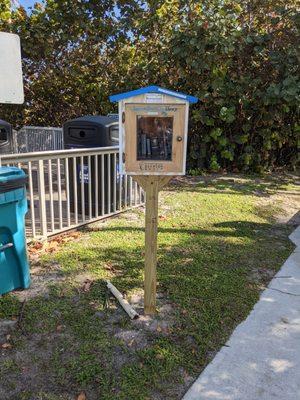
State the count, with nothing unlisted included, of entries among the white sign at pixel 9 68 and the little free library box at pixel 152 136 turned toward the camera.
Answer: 2

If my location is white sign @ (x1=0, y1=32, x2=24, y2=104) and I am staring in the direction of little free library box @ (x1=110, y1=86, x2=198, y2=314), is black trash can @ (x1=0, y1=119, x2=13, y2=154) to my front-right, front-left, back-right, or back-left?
back-left

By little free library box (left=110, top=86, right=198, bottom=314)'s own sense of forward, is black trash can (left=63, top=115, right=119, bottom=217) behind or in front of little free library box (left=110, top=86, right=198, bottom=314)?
behind

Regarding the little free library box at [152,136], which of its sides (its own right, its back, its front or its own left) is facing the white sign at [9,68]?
right

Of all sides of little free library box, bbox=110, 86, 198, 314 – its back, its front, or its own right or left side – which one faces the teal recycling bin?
right

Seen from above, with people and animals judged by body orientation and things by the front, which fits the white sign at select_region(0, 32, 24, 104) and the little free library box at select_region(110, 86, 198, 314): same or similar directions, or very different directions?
same or similar directions

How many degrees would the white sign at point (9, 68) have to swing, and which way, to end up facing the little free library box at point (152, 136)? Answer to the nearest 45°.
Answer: approximately 45° to its left

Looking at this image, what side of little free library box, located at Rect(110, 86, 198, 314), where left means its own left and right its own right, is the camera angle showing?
front

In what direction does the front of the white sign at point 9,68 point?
toward the camera
